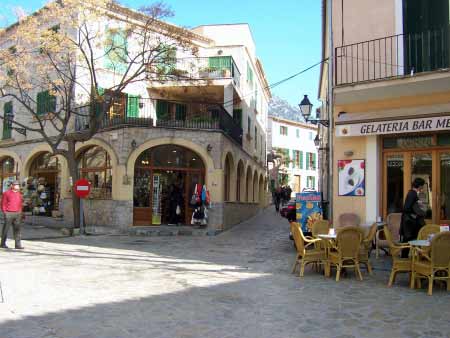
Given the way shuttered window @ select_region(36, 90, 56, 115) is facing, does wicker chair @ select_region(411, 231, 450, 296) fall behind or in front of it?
in front

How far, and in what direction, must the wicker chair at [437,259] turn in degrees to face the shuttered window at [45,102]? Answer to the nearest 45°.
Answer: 0° — it already faces it

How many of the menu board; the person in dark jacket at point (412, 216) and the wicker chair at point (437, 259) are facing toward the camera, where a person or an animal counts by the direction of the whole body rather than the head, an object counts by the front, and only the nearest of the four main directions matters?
1

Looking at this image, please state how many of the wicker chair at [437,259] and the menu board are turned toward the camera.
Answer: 1

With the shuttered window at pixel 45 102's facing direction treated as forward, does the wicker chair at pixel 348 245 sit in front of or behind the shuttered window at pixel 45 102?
in front

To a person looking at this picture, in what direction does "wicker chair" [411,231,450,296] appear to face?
facing away from the viewer and to the left of the viewer

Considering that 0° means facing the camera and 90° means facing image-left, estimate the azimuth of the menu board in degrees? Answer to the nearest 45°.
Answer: approximately 0°

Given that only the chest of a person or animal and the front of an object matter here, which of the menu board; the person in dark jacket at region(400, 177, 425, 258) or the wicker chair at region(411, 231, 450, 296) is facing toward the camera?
the menu board
